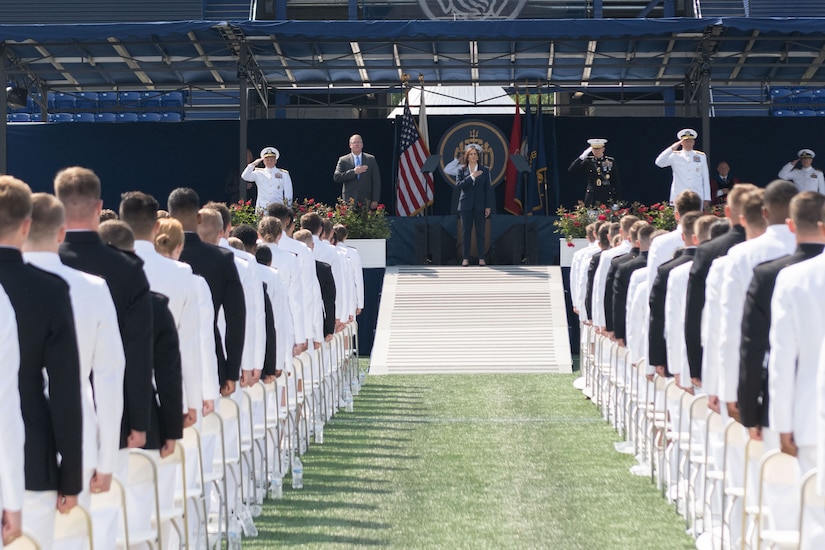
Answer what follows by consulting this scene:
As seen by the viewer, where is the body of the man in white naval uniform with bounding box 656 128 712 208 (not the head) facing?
toward the camera

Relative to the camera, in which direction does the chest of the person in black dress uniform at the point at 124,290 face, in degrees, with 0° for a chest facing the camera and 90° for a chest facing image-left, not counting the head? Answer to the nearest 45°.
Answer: approximately 180°

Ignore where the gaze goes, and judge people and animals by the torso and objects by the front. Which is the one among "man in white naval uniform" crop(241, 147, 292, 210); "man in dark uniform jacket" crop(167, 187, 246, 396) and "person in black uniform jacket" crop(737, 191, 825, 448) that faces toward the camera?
the man in white naval uniform

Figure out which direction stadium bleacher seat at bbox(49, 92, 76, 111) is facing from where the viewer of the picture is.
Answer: facing the viewer

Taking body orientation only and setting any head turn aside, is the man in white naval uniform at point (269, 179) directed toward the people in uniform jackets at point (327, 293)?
yes

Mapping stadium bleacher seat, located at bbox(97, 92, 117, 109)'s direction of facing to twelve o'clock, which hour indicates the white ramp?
The white ramp is roughly at 11 o'clock from the stadium bleacher seat.

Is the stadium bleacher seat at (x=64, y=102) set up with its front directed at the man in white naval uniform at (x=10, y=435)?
yes

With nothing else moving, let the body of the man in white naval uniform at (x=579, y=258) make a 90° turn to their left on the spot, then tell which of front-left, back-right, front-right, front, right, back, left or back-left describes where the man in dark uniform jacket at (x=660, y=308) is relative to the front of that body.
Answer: left

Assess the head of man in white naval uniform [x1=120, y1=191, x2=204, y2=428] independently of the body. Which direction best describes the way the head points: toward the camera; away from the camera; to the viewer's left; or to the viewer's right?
away from the camera

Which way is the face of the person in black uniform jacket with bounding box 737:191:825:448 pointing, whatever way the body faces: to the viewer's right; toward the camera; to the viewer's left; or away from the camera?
away from the camera

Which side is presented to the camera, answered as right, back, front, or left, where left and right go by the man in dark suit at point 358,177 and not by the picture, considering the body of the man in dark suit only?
front

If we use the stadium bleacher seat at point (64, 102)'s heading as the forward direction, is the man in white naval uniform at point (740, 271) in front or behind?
in front

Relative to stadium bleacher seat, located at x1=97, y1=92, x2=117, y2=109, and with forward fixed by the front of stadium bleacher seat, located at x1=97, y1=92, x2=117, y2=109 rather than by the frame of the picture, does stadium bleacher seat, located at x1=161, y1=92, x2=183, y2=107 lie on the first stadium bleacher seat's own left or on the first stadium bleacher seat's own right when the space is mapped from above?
on the first stadium bleacher seat's own left

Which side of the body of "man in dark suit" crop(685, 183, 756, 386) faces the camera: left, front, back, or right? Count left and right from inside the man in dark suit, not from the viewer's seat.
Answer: back

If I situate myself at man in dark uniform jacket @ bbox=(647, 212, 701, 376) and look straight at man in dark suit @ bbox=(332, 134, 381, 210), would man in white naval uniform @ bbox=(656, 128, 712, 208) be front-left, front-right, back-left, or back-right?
front-right

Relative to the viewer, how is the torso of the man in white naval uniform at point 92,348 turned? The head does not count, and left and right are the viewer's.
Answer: facing away from the viewer

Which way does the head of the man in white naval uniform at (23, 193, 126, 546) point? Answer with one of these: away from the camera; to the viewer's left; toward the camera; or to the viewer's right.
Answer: away from the camera

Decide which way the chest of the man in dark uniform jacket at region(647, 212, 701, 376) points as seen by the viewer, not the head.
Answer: away from the camera

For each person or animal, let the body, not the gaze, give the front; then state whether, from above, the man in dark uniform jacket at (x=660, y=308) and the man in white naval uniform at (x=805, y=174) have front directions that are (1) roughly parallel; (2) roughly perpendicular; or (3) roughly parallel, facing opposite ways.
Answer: roughly parallel, facing opposite ways
